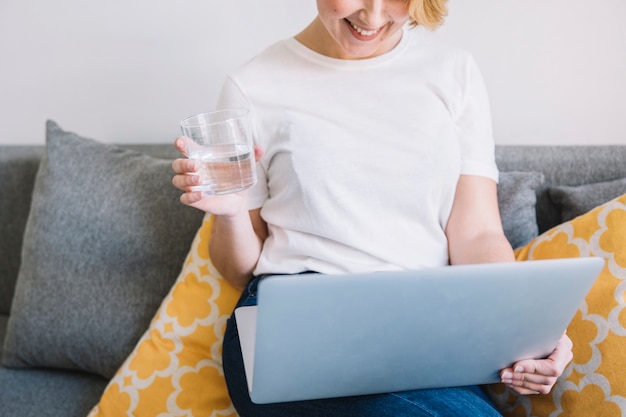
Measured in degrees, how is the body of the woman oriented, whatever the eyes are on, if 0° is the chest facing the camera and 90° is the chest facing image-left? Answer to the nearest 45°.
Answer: approximately 0°

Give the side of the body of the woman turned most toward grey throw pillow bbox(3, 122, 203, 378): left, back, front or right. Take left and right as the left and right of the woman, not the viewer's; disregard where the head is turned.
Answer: right
